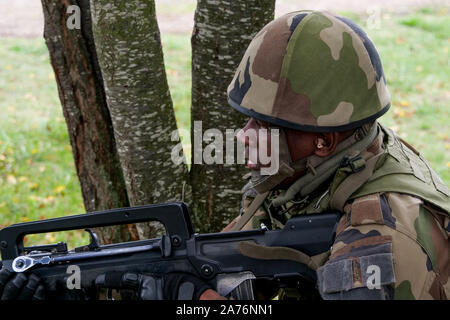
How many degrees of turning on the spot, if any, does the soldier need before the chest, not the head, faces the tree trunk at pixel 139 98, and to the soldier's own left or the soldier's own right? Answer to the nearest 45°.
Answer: approximately 45° to the soldier's own right

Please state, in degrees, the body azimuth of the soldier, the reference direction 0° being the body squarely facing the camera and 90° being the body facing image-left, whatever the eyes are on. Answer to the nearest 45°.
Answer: approximately 90°

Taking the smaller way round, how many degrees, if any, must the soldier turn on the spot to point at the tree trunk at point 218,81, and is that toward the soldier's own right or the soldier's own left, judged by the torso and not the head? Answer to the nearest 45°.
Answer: approximately 45° to the soldier's own right
